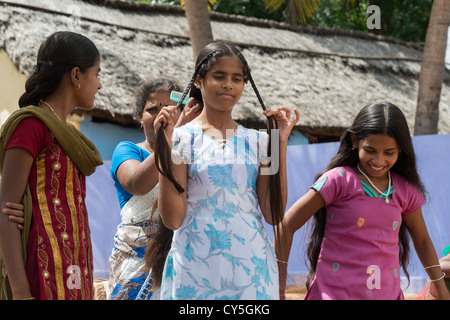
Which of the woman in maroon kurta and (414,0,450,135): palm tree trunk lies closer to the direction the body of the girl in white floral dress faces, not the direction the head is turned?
the woman in maroon kurta

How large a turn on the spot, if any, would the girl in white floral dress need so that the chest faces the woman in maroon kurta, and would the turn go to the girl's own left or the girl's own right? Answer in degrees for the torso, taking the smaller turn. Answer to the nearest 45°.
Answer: approximately 90° to the girl's own right

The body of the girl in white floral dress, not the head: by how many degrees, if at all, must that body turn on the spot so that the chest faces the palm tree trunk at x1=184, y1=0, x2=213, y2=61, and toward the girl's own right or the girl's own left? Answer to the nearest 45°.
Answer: approximately 180°

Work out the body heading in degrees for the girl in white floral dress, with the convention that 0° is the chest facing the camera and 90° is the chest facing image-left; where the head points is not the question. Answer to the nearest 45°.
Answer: approximately 0°

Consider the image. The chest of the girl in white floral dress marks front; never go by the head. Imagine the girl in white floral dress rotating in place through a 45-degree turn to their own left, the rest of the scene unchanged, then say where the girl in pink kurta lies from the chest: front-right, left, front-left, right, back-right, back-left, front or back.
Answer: left

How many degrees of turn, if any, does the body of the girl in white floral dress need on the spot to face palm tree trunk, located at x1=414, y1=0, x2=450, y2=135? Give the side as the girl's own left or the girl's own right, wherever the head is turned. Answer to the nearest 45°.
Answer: approximately 135° to the girl's own left

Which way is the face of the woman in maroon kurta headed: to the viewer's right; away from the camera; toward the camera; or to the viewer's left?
to the viewer's right
